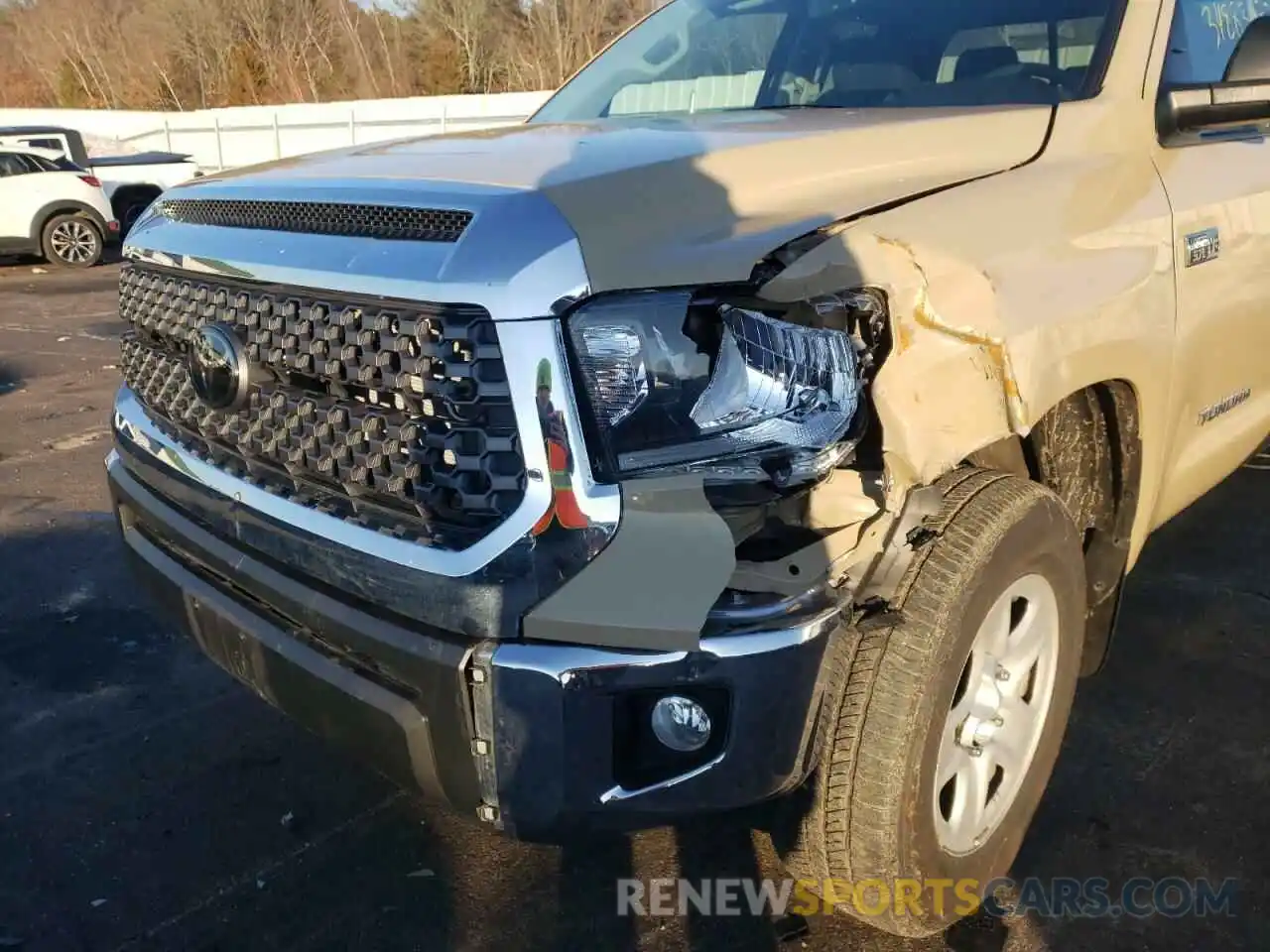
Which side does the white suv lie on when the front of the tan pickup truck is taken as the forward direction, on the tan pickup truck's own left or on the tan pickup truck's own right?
on the tan pickup truck's own right

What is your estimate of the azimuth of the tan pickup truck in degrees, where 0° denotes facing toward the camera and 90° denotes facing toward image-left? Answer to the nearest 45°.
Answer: approximately 45°

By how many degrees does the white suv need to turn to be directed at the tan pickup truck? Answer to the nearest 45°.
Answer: approximately 90° to its left

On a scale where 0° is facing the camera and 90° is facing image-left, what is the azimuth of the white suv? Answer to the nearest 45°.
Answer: approximately 90°

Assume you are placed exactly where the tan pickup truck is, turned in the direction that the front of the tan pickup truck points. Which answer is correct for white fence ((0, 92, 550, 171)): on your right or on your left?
on your right

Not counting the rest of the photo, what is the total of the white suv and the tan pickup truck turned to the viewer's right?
0

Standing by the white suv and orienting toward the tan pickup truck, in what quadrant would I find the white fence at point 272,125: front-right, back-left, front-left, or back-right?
back-left

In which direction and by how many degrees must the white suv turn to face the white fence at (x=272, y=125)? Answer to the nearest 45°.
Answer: approximately 135° to its right
